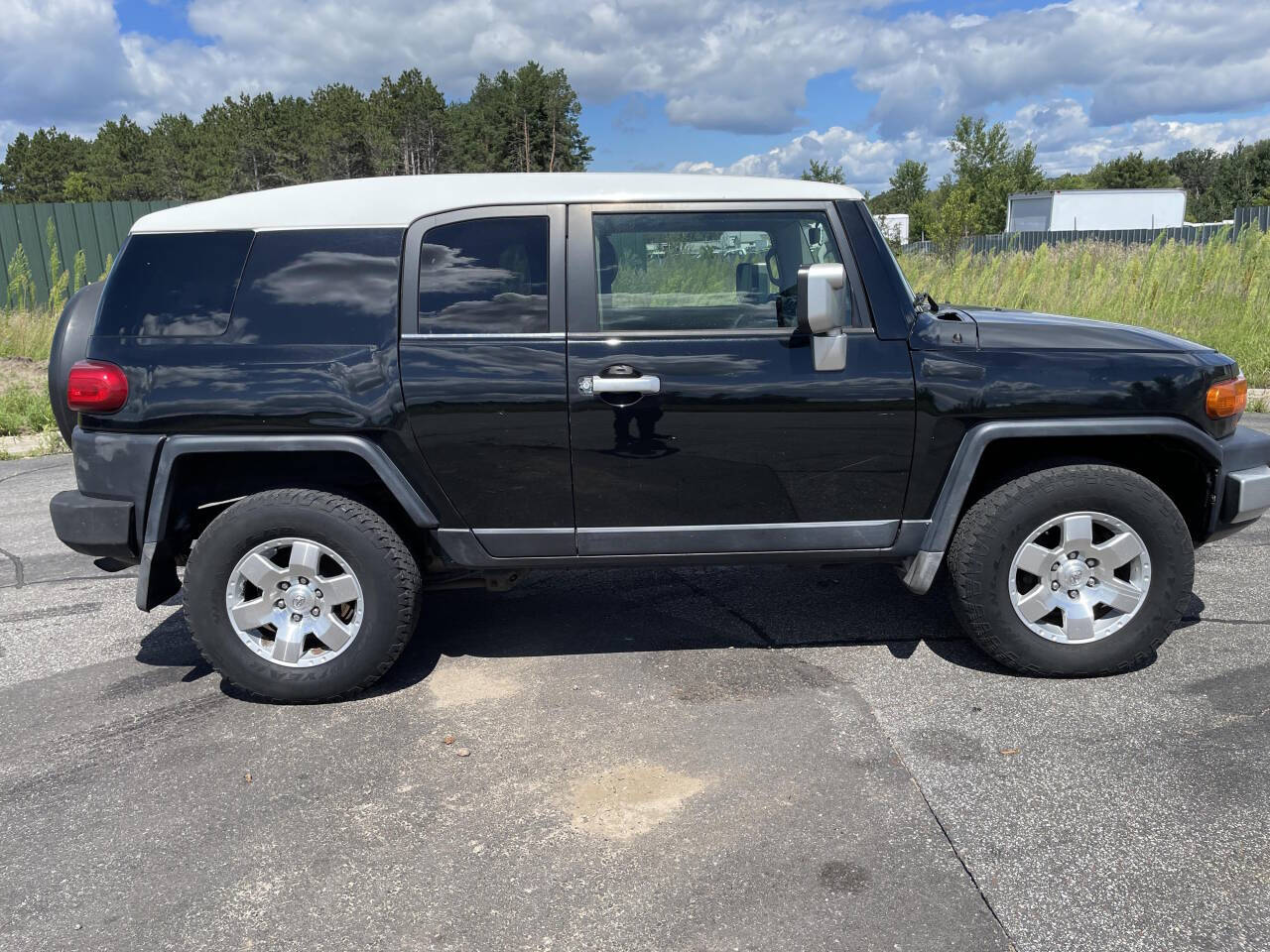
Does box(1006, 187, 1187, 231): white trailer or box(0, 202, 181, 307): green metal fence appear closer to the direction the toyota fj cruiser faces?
the white trailer

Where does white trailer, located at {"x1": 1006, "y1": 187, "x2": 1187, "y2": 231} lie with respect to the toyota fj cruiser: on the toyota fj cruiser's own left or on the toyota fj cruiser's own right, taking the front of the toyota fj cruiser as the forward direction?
on the toyota fj cruiser's own left

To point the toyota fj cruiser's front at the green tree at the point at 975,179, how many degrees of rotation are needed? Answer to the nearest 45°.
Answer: approximately 90° to its left

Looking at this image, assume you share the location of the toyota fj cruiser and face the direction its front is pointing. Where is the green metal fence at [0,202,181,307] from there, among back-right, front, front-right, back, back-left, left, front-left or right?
back-left

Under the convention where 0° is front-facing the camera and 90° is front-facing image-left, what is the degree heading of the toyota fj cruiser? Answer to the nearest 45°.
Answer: approximately 270°
